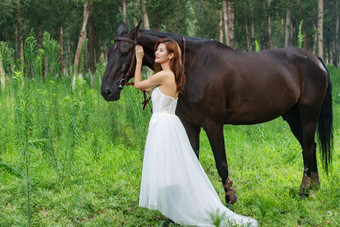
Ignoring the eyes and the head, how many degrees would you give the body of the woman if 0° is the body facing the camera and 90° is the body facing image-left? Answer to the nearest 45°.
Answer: approximately 90°

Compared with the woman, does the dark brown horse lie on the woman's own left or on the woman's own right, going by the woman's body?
on the woman's own right

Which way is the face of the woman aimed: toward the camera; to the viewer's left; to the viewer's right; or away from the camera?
to the viewer's left
